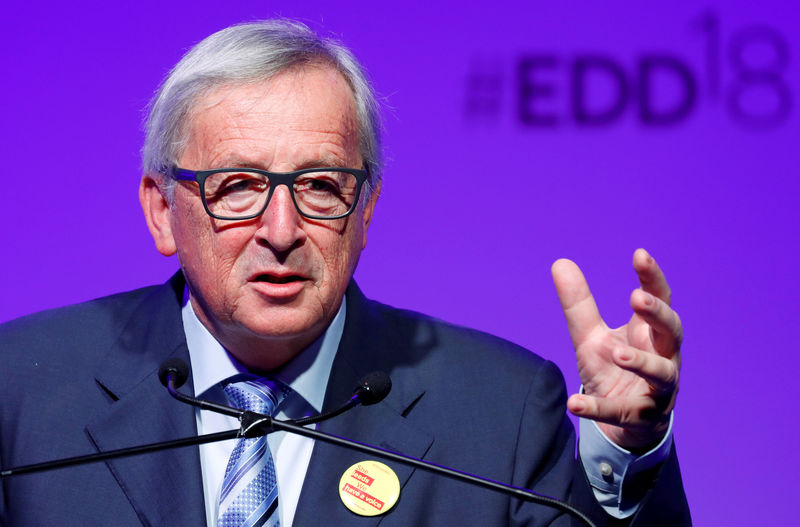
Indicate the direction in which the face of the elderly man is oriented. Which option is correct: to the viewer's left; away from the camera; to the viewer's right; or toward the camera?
toward the camera

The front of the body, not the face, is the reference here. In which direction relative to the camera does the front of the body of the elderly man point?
toward the camera

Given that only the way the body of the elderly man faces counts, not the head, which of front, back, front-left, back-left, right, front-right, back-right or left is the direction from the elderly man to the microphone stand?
front
